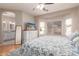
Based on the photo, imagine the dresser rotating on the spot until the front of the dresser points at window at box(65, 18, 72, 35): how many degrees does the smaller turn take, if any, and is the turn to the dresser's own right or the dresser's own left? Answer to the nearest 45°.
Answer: approximately 45° to the dresser's own left

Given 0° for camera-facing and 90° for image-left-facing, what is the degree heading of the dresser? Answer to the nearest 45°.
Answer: approximately 315°
